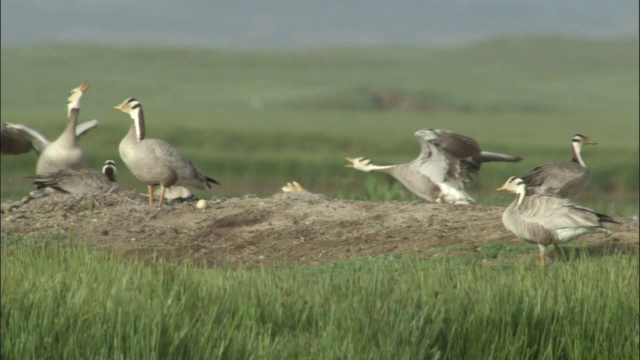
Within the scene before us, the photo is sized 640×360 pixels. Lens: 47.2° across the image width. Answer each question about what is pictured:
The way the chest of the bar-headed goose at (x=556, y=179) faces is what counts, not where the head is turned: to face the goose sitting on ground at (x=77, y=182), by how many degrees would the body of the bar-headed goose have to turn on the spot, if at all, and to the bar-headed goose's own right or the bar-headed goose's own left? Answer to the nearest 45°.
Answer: approximately 180°

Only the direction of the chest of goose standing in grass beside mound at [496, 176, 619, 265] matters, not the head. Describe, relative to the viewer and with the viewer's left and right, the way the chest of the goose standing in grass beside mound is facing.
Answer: facing to the left of the viewer

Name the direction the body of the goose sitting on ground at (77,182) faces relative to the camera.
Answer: to the viewer's right

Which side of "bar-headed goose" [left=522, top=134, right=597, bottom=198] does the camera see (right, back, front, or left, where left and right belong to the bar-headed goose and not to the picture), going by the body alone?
right

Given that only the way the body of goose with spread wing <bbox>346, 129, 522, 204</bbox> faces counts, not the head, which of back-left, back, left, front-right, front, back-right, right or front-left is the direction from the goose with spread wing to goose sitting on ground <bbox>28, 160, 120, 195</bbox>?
front

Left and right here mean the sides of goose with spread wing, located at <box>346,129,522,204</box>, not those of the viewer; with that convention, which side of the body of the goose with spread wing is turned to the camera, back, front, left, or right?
left

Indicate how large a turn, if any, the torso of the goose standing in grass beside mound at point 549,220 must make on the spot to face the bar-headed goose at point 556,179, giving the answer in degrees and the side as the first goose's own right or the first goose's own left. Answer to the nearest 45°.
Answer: approximately 90° to the first goose's own right

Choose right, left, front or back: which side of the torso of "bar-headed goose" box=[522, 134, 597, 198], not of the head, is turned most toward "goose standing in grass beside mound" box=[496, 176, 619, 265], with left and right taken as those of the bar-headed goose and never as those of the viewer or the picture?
right

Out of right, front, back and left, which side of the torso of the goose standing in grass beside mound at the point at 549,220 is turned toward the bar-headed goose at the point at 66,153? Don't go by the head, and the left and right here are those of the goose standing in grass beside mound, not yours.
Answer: front

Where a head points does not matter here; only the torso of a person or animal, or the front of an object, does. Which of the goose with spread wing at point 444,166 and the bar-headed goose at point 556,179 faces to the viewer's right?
the bar-headed goose

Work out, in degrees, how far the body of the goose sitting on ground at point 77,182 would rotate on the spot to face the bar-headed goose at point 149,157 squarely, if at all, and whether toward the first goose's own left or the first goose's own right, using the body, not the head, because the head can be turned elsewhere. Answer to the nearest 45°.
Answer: approximately 45° to the first goose's own right

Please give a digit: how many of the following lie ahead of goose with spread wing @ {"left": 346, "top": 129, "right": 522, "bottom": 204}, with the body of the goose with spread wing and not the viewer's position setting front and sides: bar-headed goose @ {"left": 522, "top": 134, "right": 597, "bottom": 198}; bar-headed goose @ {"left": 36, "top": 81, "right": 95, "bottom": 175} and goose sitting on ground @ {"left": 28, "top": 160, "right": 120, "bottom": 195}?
2
